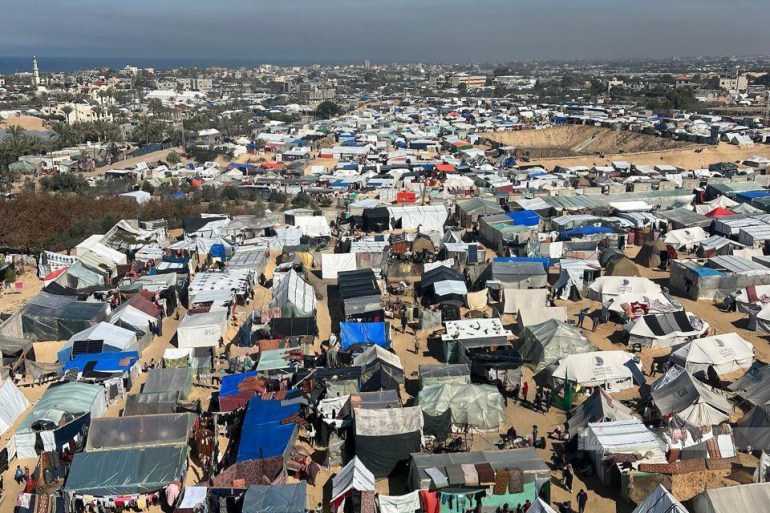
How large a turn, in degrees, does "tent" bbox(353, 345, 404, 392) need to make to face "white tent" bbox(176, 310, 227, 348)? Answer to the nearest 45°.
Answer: approximately 135° to its right

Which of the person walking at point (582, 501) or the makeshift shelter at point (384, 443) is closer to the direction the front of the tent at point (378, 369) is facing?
the makeshift shelter

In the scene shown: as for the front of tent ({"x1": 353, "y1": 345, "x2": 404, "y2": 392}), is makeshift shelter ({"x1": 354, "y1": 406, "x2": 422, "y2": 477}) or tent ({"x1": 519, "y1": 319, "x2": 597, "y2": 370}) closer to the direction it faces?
the makeshift shelter

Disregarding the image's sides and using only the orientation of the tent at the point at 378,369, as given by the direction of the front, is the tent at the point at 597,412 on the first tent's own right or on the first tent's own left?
on the first tent's own left

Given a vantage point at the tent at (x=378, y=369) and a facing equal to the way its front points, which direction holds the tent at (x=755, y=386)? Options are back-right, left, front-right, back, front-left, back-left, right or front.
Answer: left

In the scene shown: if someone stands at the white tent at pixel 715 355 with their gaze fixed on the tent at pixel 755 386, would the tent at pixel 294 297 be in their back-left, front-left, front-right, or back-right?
back-right

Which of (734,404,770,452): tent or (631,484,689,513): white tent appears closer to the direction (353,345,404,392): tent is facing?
the white tent

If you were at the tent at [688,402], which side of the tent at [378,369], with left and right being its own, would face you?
left

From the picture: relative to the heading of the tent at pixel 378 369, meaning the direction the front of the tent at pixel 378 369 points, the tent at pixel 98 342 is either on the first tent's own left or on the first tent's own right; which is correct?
on the first tent's own right

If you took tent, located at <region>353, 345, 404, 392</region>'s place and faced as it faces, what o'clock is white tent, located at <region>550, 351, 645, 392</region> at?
The white tent is roughly at 9 o'clock from the tent.

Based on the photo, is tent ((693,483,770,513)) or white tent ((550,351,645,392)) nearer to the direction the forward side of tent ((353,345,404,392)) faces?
the tent

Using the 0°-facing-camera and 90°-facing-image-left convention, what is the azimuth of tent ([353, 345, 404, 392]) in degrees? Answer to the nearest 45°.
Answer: approximately 0°

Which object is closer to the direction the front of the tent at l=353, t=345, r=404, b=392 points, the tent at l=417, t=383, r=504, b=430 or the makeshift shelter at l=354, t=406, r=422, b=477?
the makeshift shelter

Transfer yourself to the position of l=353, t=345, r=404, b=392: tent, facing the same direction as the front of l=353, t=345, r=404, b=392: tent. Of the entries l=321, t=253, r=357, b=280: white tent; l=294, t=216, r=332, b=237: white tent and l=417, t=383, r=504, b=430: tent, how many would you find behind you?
2

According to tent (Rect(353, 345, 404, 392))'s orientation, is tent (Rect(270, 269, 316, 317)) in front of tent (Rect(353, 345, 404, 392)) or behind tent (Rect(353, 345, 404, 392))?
behind

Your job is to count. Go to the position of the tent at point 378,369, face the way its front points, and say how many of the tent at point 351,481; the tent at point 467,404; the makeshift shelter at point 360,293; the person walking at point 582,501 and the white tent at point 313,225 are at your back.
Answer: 2

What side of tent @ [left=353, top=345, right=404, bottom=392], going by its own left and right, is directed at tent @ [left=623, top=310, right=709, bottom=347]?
left
